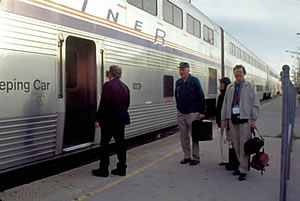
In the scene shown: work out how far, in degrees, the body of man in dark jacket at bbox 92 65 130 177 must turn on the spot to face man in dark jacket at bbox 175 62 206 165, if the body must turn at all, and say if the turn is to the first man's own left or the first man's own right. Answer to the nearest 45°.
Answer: approximately 90° to the first man's own right

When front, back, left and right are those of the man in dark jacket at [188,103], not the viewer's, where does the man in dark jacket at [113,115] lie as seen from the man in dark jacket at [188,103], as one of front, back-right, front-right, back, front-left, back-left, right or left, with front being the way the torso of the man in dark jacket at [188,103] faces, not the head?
front

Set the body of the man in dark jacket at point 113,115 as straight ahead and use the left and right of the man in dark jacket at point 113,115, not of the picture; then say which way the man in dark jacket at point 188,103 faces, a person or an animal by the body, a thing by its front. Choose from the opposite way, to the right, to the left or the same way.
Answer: to the left

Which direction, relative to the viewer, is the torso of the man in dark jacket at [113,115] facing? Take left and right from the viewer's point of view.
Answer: facing away from the viewer and to the left of the viewer
